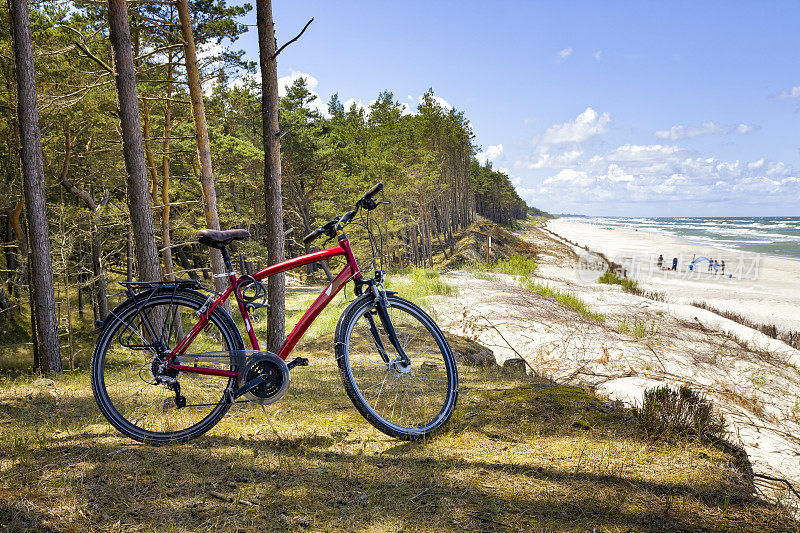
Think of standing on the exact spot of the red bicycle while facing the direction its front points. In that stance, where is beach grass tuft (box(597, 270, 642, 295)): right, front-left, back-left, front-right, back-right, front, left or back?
front-left

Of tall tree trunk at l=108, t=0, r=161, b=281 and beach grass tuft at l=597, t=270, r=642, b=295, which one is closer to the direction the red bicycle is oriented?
the beach grass tuft

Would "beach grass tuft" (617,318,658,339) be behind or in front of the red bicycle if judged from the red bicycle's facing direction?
in front

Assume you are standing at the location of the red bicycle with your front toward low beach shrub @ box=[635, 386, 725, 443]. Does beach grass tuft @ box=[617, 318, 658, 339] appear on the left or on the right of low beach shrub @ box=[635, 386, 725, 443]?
left

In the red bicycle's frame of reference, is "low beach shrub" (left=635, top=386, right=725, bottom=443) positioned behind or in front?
in front

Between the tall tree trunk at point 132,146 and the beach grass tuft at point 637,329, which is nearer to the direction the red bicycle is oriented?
the beach grass tuft

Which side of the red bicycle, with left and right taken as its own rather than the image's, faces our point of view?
right

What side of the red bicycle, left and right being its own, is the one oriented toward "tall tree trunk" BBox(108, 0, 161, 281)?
left

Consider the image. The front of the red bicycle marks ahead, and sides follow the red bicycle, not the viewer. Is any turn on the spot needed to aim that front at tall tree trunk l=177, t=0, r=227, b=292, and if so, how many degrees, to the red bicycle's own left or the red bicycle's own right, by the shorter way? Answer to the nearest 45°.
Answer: approximately 90° to the red bicycle's own left
